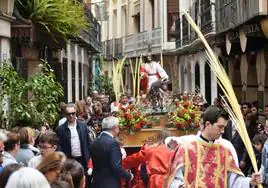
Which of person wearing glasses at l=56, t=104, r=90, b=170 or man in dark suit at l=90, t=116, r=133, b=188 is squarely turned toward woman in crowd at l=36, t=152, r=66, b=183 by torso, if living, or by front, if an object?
the person wearing glasses

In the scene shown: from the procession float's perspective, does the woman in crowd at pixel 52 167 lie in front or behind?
in front

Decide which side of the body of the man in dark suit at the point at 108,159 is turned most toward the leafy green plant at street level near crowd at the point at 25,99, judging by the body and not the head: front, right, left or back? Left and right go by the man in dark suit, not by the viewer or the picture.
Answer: left

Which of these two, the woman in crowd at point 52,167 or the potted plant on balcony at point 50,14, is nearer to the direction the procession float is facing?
the woman in crowd

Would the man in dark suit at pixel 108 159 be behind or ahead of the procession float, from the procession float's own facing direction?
ahead

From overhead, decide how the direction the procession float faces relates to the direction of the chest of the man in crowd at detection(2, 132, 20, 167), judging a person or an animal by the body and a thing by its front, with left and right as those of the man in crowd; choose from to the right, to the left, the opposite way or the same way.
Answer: to the right

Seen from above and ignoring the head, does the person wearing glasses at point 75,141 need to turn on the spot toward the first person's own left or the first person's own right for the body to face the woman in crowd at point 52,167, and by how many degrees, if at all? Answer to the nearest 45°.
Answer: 0° — they already face them

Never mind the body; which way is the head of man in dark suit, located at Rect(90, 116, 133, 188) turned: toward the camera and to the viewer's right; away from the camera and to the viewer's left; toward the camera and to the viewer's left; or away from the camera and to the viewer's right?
away from the camera and to the viewer's right

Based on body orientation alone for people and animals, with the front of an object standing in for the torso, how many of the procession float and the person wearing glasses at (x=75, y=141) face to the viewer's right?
0

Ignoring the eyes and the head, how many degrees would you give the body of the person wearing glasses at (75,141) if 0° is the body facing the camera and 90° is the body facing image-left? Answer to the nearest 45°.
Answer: approximately 0°
